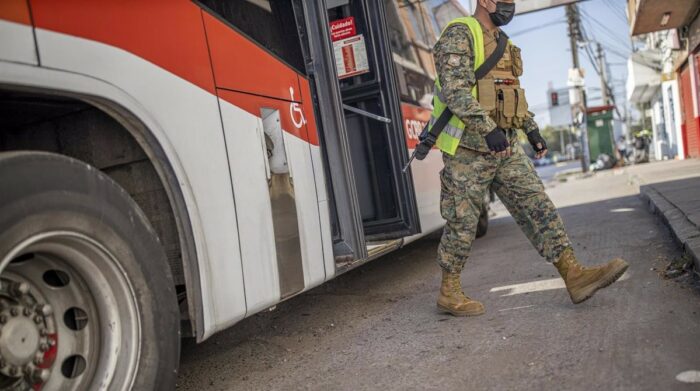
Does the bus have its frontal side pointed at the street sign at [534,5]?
yes

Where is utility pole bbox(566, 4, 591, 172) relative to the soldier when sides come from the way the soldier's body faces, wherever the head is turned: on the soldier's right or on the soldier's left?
on the soldier's left

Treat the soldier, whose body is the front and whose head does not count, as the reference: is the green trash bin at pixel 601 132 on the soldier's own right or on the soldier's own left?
on the soldier's own left

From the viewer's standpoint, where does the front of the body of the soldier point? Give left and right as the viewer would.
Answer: facing the viewer and to the right of the viewer

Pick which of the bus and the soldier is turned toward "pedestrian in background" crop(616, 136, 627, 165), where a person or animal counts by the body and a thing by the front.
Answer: the bus

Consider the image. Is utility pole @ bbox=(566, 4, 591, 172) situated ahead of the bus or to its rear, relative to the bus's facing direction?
ahead

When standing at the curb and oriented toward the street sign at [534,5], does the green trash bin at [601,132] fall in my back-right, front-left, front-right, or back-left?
front-right

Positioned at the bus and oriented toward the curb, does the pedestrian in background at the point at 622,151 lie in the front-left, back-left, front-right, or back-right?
front-left

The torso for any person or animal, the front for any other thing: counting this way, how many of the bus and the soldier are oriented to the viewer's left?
0

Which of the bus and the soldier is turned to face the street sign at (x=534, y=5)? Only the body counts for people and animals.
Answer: the bus

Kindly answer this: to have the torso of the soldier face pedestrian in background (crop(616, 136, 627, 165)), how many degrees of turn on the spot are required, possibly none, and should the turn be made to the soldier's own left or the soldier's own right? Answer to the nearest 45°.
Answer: approximately 135° to the soldier's own left

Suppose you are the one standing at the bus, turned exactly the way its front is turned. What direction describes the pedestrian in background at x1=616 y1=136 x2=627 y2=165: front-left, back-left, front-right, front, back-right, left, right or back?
front

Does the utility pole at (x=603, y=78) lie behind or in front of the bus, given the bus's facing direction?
in front

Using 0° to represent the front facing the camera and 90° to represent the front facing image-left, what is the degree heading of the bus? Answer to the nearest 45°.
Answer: approximately 225°

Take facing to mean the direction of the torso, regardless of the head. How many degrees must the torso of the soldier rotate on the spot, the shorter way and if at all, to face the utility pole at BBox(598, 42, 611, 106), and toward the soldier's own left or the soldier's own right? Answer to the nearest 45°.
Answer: approximately 135° to the soldier's own left
